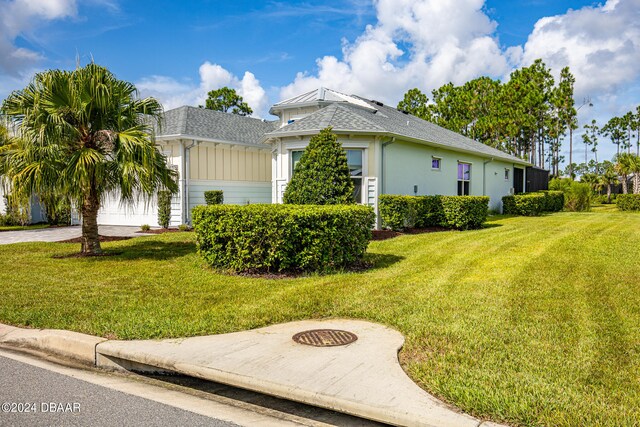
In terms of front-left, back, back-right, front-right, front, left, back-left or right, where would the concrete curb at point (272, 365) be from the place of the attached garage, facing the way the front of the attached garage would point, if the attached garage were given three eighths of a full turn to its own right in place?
back

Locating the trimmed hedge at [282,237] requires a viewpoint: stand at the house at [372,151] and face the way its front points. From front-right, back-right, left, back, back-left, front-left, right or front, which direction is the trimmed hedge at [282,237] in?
front-left

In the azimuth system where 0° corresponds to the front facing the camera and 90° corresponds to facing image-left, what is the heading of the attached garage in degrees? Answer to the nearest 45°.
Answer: approximately 45°

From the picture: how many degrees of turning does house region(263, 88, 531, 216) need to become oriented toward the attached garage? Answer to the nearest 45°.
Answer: approximately 45° to its right

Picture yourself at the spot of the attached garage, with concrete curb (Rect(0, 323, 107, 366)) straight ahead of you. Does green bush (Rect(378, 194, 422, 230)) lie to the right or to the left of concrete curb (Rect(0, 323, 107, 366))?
left

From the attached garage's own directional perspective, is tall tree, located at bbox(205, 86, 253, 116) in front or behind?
behind

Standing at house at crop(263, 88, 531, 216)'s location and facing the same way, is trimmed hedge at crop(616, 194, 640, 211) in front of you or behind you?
behind

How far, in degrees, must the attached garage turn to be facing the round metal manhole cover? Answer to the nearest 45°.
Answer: approximately 45° to its left

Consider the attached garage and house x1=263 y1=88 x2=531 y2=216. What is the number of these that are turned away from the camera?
0

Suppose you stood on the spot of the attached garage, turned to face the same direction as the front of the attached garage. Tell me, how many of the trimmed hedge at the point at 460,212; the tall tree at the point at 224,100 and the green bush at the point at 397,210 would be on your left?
2

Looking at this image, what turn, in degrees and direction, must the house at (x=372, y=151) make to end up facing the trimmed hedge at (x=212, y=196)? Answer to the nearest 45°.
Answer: approximately 45° to its right

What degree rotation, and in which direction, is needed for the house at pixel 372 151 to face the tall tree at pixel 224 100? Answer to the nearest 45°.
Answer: approximately 90° to its right

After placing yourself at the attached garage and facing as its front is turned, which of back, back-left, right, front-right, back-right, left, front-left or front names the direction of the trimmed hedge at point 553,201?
back-left

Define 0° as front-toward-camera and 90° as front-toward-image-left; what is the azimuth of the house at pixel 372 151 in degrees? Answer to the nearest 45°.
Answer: approximately 45°
